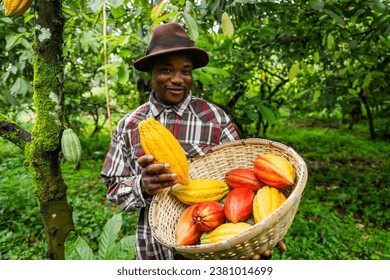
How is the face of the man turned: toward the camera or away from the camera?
toward the camera

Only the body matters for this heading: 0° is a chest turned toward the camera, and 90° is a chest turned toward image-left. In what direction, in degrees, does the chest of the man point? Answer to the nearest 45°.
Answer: approximately 0°
